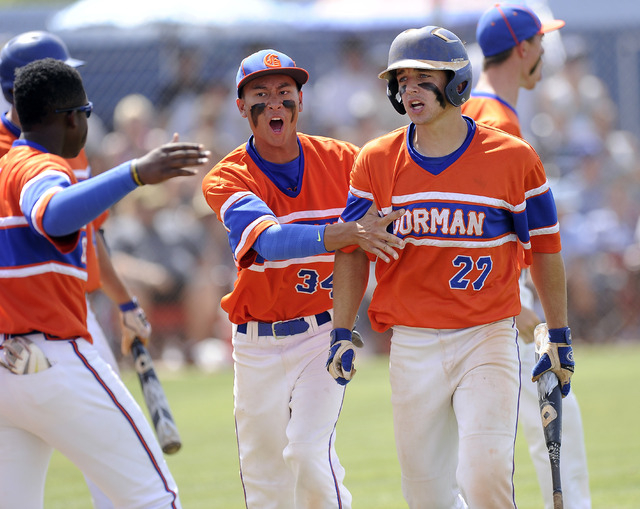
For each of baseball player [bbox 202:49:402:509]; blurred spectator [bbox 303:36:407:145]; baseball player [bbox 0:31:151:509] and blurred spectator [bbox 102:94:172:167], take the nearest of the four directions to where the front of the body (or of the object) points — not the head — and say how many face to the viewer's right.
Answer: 1

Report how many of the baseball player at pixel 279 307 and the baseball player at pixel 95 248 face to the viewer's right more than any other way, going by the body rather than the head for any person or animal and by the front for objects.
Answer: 1

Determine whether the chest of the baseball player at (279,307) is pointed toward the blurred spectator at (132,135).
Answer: no

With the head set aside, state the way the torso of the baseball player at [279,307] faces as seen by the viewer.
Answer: toward the camera

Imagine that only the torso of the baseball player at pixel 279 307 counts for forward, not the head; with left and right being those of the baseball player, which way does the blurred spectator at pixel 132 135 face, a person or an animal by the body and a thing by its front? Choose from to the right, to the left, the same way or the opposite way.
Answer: the same way

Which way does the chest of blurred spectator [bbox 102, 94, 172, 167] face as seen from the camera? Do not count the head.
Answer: toward the camera

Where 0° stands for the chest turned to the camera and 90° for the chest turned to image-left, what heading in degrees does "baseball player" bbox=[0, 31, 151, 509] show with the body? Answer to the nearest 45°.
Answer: approximately 270°

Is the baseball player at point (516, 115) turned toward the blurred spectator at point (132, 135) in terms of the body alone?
no

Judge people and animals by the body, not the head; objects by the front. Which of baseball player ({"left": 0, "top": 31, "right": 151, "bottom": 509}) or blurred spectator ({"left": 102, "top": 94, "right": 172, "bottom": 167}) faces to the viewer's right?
the baseball player

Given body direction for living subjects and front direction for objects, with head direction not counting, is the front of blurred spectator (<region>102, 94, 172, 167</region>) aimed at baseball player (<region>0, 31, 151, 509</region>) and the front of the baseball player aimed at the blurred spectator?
no

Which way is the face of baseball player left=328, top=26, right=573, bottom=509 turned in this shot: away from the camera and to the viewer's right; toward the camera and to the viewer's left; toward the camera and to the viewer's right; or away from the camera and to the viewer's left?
toward the camera and to the viewer's left

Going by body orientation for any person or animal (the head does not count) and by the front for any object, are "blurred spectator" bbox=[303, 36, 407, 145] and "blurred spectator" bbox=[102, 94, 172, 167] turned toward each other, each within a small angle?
no

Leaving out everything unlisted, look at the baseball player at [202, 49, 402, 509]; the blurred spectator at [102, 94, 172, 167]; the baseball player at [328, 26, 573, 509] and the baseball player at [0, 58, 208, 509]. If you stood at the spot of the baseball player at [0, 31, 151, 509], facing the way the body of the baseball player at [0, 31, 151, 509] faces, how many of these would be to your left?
1
